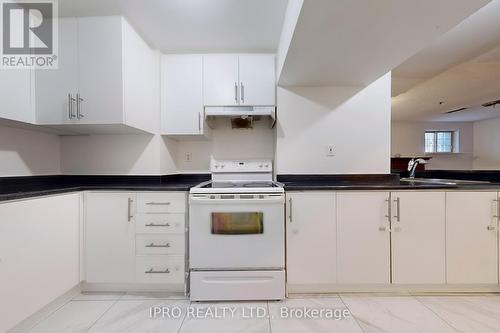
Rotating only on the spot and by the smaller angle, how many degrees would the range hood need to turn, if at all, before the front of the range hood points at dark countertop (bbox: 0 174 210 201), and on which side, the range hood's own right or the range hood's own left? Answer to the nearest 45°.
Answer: approximately 90° to the range hood's own right

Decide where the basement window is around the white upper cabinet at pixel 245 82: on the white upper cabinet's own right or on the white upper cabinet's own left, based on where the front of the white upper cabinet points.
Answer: on the white upper cabinet's own left

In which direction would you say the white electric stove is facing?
toward the camera

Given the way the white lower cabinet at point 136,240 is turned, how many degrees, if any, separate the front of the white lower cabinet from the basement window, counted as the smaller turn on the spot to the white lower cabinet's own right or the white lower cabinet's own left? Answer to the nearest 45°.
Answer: approximately 90° to the white lower cabinet's own left

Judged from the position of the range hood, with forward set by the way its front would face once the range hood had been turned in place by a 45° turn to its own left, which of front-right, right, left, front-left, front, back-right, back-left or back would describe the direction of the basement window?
left

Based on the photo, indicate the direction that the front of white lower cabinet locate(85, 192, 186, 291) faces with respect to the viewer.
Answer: facing the viewer

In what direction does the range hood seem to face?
toward the camera

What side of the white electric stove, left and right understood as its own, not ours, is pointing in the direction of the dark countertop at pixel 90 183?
right

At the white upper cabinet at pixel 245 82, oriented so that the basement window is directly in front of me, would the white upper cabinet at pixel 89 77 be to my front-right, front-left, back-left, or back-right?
back-left
